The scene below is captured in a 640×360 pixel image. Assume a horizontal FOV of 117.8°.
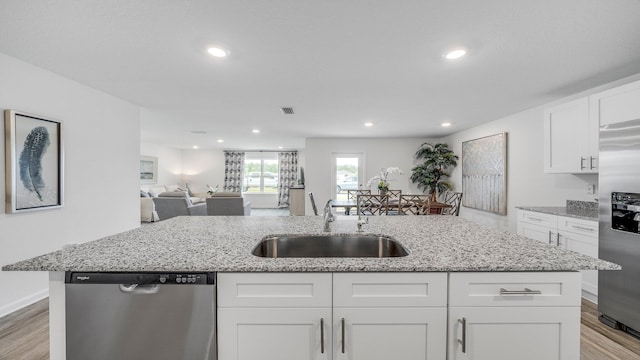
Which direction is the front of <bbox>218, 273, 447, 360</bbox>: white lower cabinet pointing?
toward the camera

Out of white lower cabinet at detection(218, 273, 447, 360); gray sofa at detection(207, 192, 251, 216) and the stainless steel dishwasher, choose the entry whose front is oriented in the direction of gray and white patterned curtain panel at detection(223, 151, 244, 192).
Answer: the gray sofa

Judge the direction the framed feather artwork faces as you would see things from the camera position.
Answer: facing the viewer and to the right of the viewer

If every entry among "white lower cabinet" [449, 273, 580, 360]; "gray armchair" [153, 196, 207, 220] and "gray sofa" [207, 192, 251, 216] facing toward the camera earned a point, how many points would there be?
1

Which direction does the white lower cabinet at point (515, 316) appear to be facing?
toward the camera

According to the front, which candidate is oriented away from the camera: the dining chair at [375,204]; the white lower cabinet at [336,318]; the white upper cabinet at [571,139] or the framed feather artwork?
the dining chair

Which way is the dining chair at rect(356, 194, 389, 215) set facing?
away from the camera

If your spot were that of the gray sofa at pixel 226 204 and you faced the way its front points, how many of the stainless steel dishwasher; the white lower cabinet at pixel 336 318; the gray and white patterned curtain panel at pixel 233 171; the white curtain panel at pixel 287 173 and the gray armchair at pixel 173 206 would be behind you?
2

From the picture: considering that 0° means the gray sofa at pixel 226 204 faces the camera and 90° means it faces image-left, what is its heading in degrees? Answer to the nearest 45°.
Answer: approximately 180°

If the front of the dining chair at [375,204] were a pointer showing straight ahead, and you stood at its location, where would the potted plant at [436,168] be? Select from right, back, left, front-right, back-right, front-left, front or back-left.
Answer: front-right

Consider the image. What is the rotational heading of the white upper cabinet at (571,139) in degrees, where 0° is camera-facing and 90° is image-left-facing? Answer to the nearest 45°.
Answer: approximately 45°

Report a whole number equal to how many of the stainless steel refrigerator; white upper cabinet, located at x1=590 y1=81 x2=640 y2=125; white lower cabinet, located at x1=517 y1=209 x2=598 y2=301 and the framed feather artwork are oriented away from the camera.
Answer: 0

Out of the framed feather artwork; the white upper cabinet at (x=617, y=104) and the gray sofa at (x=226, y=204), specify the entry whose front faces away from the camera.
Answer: the gray sofa

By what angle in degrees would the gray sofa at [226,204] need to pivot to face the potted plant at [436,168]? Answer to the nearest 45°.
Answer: approximately 90° to its right

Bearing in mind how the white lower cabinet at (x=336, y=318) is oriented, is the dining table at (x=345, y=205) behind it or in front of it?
behind

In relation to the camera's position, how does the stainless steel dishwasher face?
facing the viewer

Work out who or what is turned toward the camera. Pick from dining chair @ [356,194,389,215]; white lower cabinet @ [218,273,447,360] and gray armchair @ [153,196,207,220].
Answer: the white lower cabinet

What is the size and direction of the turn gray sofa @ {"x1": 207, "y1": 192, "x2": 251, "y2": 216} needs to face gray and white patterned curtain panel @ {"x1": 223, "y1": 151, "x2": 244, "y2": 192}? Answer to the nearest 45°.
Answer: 0° — it already faces it
